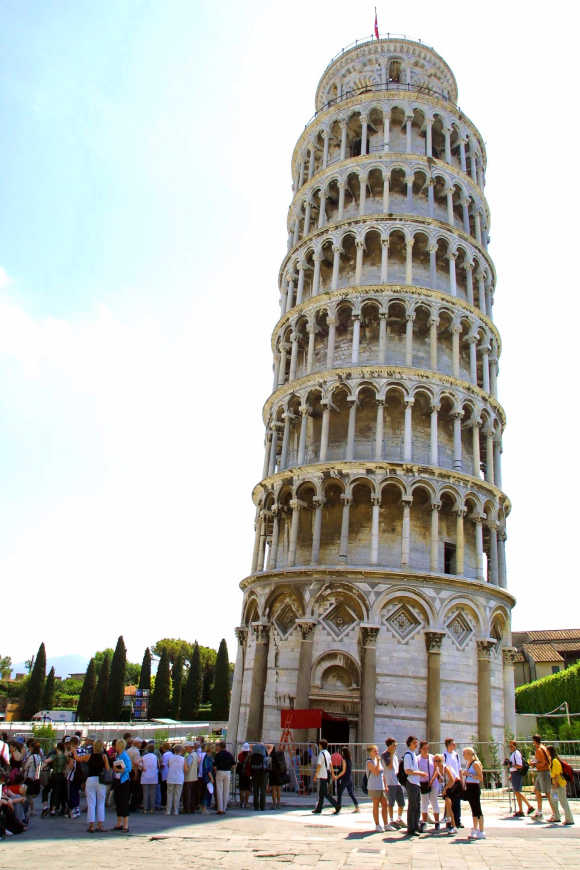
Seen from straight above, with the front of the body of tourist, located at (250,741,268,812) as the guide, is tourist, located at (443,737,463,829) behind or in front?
behind

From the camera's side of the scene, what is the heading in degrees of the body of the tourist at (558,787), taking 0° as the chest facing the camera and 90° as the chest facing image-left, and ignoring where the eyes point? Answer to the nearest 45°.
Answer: approximately 90°

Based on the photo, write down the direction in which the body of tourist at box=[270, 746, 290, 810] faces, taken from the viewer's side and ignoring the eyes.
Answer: away from the camera

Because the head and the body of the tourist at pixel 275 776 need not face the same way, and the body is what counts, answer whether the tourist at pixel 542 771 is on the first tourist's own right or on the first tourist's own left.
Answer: on the first tourist's own right

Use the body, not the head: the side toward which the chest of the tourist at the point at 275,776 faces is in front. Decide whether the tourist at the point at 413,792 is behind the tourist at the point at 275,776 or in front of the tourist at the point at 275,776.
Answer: behind

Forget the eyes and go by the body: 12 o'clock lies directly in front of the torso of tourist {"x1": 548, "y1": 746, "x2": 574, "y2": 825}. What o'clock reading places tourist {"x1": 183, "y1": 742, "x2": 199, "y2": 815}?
tourist {"x1": 183, "y1": 742, "x2": 199, "y2": 815} is roughly at 12 o'clock from tourist {"x1": 548, "y1": 746, "x2": 574, "y2": 825}.

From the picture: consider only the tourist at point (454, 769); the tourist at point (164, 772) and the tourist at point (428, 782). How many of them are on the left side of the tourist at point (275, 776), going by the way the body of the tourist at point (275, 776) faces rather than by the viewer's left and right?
1

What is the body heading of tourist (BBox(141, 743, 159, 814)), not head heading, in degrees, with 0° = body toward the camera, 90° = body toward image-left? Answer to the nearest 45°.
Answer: approximately 180°

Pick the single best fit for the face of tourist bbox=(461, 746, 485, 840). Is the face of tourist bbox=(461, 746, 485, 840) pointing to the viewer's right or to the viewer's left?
to the viewer's left

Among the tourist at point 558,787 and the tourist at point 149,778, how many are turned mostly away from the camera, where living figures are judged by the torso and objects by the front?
1

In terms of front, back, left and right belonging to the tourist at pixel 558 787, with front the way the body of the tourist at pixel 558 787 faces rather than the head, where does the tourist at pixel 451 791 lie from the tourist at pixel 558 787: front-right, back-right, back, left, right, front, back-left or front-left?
front-left

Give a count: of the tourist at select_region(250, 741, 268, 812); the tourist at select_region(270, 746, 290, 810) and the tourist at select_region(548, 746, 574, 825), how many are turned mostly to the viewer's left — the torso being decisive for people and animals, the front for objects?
1

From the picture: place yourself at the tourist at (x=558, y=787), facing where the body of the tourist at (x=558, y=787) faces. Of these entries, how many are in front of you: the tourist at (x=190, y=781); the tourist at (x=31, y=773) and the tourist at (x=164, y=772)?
3

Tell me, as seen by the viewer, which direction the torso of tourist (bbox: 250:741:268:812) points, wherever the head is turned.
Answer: away from the camera

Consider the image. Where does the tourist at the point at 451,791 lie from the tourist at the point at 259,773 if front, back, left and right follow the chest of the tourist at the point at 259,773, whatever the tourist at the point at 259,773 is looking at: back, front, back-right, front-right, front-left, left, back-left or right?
back-right
